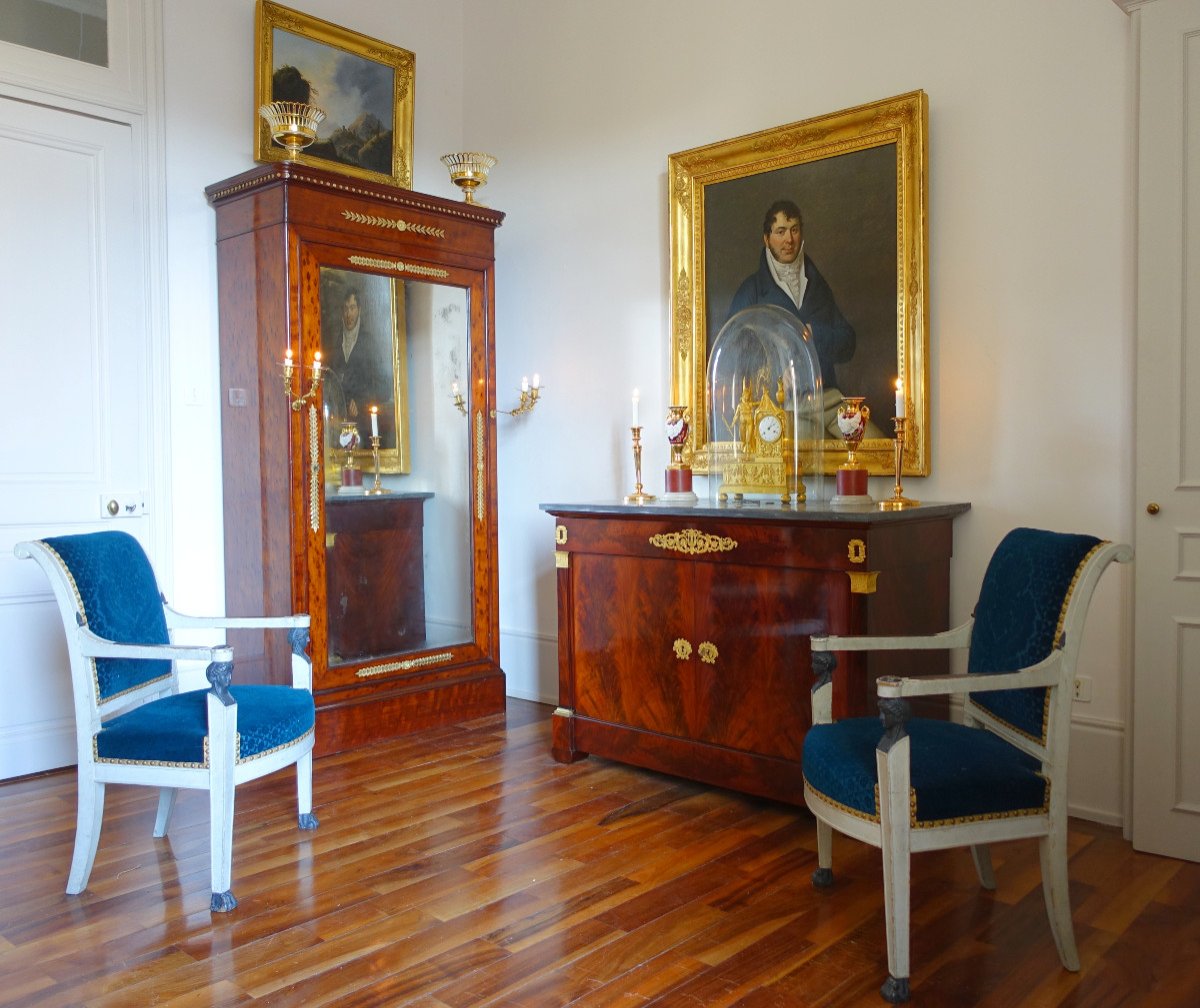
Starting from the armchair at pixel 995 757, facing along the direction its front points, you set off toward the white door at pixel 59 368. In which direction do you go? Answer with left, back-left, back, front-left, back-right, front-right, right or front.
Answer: front-right

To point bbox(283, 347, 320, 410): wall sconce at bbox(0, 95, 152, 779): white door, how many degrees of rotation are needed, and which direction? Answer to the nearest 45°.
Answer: approximately 135° to its right

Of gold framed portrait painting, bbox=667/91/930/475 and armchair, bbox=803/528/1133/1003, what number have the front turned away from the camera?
0

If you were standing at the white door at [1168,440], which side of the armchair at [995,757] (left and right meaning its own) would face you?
back

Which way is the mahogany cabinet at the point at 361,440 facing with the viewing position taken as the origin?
facing the viewer and to the right of the viewer

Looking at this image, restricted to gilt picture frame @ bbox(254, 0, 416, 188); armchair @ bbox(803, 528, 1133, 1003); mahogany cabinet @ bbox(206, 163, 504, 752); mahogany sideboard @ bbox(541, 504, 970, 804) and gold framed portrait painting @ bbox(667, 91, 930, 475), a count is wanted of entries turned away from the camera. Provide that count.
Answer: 0

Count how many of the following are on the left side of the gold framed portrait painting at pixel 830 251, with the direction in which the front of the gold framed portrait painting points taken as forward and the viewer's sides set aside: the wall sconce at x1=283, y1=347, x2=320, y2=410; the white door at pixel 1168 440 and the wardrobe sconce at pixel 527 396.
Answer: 1

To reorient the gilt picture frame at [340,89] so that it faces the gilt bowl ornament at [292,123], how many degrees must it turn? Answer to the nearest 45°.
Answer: approximately 45° to its right

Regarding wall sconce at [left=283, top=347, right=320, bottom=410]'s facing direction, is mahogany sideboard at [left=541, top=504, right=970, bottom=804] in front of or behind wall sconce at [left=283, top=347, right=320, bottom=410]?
in front

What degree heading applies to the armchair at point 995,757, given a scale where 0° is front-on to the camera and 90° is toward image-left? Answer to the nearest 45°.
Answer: approximately 45°

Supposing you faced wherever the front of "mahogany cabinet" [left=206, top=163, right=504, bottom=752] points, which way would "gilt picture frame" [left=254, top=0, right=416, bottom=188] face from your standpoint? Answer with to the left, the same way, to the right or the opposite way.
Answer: the same way

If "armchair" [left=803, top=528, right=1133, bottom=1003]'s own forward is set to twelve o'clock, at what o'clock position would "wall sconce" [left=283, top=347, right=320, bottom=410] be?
The wall sconce is roughly at 2 o'clock from the armchair.

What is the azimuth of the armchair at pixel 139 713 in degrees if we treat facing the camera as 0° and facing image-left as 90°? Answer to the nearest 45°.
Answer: approximately 315°

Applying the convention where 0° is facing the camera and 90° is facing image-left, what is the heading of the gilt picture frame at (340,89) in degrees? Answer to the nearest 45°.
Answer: approximately 315°
